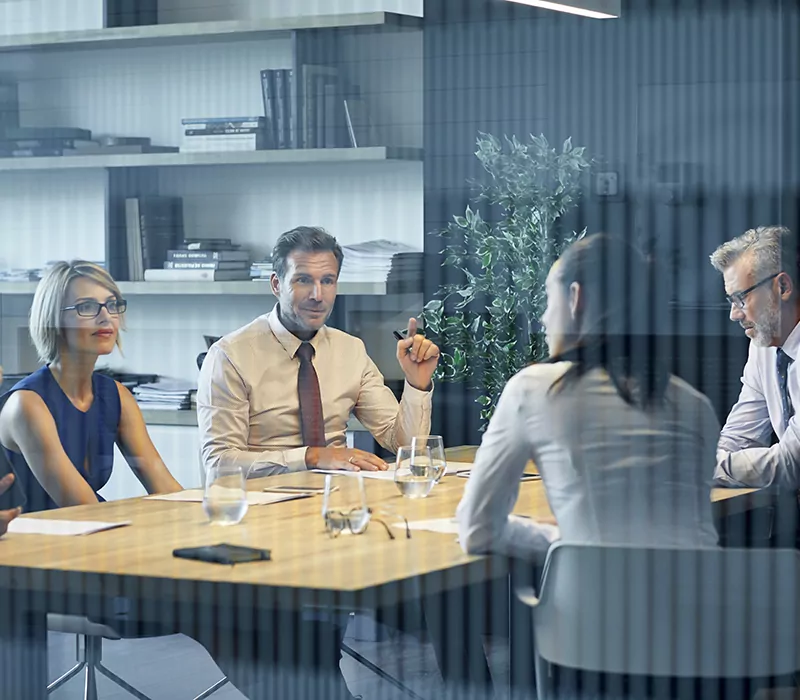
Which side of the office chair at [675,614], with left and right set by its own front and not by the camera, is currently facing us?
back

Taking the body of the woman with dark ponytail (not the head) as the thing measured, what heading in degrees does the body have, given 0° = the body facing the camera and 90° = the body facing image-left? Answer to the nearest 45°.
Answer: approximately 135°

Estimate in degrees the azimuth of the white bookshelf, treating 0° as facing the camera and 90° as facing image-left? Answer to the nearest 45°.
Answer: approximately 0°

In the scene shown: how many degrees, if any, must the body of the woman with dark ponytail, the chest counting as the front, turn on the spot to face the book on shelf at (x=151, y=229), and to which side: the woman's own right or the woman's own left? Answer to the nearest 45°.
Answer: approximately 45° to the woman's own left

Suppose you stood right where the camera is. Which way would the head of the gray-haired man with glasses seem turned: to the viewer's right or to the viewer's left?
to the viewer's left

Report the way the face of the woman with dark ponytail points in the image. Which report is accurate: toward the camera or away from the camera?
away from the camera

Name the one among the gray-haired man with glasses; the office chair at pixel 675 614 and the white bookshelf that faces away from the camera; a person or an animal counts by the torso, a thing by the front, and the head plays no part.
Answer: the office chair
